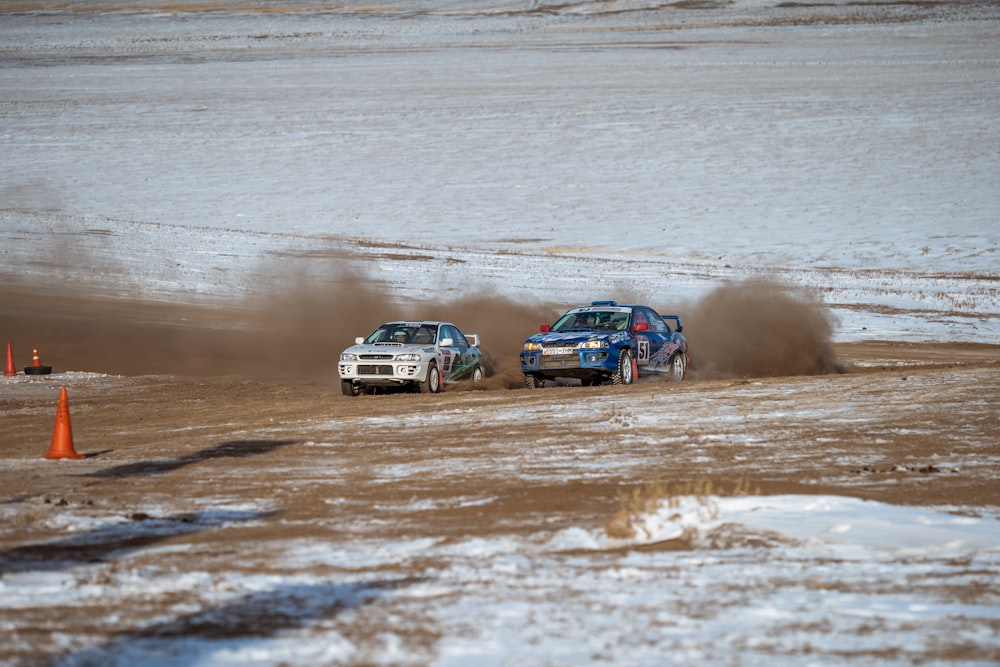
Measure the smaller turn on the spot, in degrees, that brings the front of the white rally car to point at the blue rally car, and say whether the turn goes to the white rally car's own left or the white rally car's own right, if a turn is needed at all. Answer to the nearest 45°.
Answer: approximately 135° to the white rally car's own left

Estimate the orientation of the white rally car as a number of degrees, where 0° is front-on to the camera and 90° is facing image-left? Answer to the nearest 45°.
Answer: approximately 45°

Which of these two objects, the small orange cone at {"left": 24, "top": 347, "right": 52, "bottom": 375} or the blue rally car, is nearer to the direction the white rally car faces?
the small orange cone

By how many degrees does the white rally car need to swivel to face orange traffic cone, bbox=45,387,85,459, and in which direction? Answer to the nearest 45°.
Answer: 0° — it already faces it

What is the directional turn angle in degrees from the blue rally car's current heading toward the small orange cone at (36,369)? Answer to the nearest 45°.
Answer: approximately 45° to its right

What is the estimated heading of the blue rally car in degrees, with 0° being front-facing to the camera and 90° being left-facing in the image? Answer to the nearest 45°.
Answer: approximately 45°

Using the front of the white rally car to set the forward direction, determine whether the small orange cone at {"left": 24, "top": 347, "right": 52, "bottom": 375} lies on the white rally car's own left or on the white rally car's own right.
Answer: on the white rally car's own right
